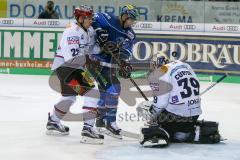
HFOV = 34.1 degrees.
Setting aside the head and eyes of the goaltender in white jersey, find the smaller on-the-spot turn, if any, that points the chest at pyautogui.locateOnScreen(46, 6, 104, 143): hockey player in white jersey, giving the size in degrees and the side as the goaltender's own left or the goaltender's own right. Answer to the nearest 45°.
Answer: approximately 45° to the goaltender's own left

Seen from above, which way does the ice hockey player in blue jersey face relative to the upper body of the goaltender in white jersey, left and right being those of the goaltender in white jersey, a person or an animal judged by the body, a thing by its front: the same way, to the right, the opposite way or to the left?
the opposite way

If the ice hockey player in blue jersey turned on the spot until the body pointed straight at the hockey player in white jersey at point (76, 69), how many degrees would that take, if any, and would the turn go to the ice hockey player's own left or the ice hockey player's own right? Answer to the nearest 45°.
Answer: approximately 90° to the ice hockey player's own right

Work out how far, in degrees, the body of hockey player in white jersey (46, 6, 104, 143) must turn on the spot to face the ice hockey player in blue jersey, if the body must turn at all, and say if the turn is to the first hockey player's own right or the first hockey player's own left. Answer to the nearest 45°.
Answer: approximately 45° to the first hockey player's own left

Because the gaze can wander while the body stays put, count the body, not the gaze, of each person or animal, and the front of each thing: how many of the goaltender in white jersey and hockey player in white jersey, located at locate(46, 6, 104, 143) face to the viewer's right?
1

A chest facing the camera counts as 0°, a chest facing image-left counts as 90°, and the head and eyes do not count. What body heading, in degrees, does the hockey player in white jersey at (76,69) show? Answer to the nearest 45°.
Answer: approximately 270°

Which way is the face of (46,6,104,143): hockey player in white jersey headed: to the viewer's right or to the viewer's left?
to the viewer's right

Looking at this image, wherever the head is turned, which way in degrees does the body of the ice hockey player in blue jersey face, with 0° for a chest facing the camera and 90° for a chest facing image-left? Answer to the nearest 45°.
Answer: approximately 315°

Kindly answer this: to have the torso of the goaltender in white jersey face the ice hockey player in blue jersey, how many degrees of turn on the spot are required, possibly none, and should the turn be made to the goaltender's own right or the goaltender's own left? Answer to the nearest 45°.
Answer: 0° — they already face them

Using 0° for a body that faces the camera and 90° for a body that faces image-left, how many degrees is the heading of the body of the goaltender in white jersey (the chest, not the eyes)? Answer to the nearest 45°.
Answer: approximately 135°

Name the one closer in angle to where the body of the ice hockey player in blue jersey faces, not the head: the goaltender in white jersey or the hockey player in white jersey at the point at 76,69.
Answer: the goaltender in white jersey
